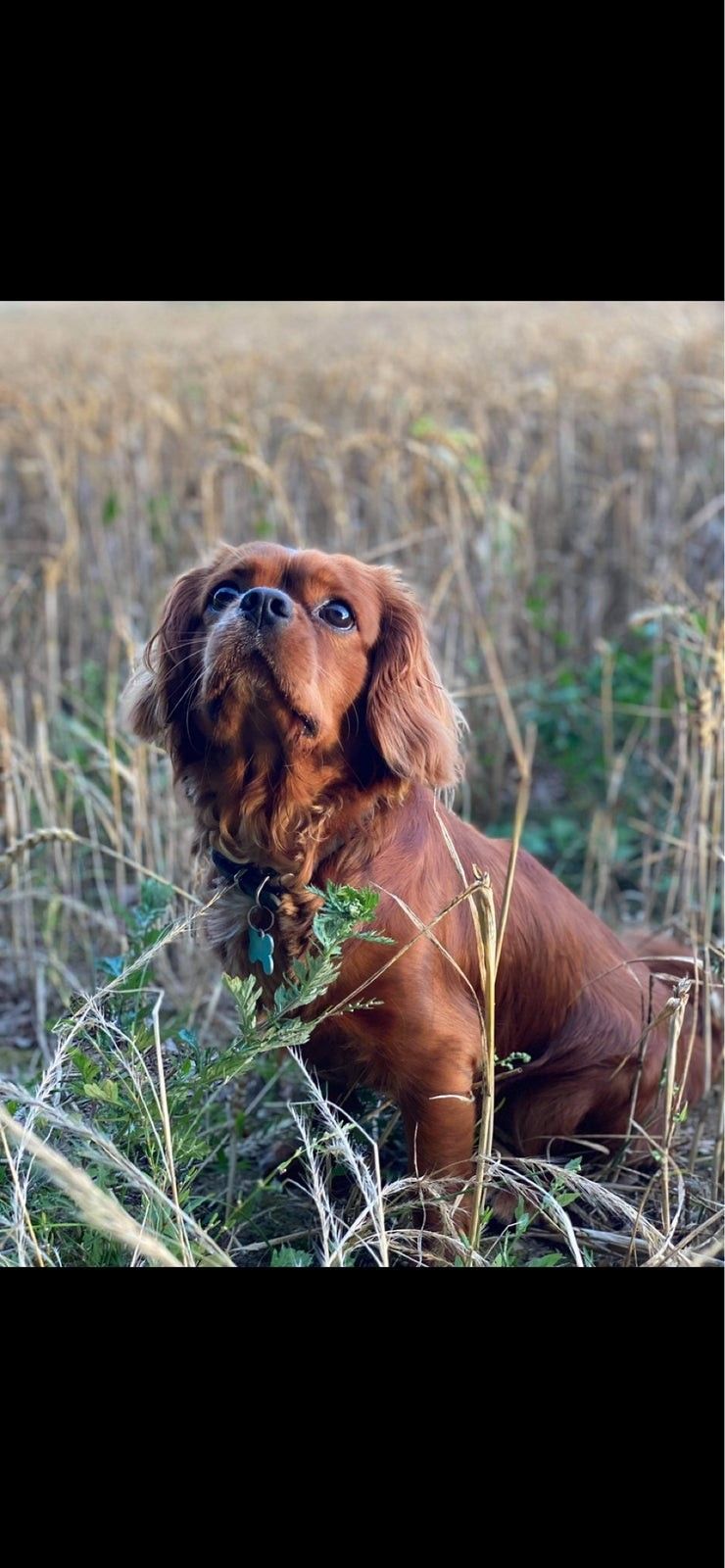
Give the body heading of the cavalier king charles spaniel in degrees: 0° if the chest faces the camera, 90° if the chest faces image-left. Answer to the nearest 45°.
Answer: approximately 45°
